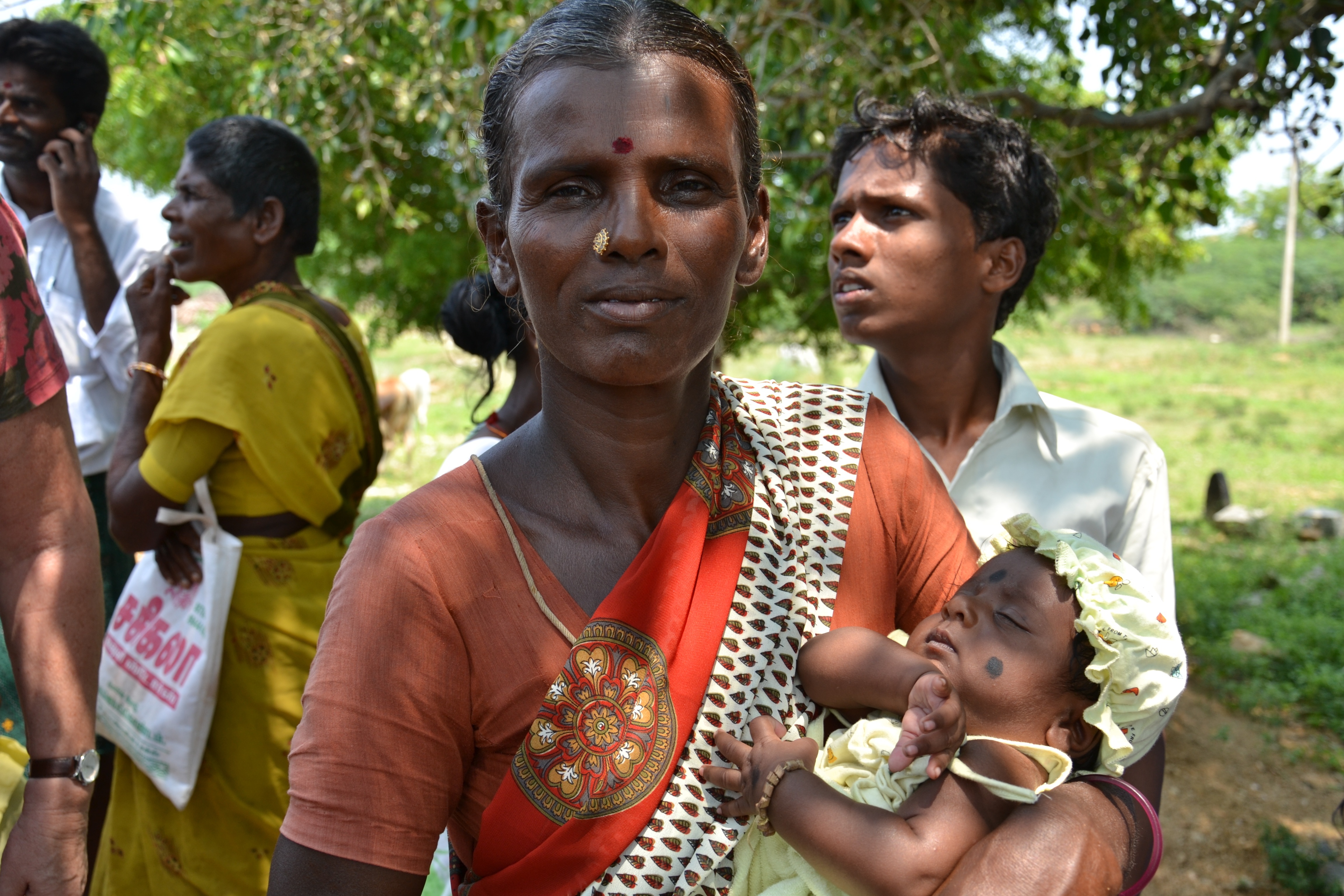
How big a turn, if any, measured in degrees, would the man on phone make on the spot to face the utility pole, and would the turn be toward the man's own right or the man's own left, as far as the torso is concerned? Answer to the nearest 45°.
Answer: approximately 180°

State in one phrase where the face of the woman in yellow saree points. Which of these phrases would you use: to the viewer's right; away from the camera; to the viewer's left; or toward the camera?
to the viewer's left

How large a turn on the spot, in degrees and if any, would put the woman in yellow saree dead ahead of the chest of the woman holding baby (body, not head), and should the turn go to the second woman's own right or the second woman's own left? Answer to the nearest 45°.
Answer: approximately 135° to the second woman's own right

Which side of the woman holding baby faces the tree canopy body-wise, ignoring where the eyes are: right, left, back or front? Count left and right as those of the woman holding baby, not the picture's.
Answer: back

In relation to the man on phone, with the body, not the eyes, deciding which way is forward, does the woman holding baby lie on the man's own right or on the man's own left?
on the man's own left

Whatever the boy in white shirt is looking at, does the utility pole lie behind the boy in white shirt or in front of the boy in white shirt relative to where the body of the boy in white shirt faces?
behind

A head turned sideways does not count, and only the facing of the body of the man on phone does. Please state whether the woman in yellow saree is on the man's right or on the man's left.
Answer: on the man's left

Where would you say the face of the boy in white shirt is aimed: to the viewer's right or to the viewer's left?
to the viewer's left
